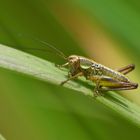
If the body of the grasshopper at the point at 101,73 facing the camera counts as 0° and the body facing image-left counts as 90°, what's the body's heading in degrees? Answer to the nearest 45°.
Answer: approximately 90°
